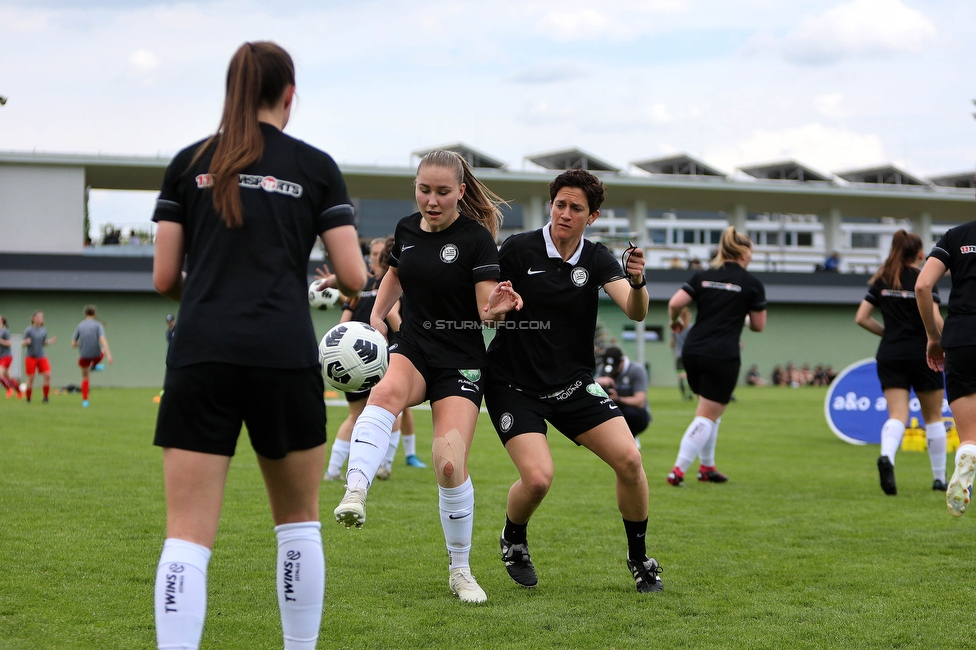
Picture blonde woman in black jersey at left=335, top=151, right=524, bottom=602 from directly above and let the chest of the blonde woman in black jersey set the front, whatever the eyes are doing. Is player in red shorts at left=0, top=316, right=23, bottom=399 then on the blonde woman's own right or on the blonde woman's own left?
on the blonde woman's own right

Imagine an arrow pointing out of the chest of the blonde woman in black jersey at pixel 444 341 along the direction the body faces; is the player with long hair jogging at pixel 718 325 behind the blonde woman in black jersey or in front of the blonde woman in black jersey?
behind

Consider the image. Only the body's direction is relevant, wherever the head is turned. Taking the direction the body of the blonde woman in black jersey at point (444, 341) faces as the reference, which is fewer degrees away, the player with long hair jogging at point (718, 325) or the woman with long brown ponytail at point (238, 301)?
the woman with long brown ponytail

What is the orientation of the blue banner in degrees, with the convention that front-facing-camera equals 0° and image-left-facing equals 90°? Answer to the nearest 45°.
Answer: approximately 0°

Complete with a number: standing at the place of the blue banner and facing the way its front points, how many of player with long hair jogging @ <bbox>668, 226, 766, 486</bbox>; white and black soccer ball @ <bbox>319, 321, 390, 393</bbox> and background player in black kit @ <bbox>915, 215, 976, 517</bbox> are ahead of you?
3

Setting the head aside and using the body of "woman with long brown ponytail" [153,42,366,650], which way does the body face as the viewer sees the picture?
away from the camera
